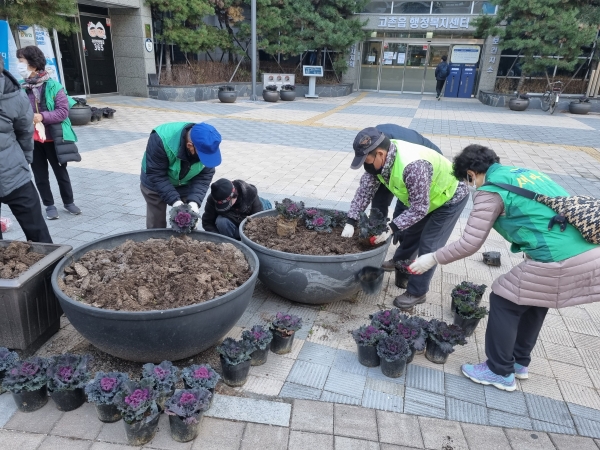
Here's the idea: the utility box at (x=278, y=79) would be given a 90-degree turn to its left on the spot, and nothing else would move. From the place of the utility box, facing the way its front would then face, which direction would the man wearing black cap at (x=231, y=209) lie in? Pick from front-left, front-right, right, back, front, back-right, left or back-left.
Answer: right

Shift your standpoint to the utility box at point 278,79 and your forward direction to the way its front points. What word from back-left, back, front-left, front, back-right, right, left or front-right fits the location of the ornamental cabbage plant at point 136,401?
front

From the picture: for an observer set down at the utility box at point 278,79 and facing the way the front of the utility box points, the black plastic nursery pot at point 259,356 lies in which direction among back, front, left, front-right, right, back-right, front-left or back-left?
front

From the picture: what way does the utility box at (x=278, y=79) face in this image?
toward the camera

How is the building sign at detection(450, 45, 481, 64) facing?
toward the camera

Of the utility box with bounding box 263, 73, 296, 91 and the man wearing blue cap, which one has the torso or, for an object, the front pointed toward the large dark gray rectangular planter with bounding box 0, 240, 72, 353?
the utility box

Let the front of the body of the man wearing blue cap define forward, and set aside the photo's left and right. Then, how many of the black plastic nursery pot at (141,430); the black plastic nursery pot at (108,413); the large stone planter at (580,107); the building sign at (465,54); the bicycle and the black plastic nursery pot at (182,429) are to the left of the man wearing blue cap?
3

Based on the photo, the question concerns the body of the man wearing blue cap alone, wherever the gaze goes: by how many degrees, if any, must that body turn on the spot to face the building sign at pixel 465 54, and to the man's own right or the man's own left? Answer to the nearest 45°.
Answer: approximately 90° to the man's own left

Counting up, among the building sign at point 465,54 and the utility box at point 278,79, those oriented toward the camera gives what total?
2

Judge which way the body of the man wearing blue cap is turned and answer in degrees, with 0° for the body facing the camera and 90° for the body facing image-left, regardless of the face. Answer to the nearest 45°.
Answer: approximately 315°

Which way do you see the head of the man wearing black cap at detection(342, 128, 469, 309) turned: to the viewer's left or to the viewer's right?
to the viewer's left

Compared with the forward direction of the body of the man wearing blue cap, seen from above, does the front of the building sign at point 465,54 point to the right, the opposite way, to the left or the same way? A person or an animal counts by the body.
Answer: to the right

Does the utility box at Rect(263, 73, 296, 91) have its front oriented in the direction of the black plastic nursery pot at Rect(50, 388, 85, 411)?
yes

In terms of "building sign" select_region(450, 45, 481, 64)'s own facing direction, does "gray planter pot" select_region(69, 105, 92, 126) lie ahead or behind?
ahead

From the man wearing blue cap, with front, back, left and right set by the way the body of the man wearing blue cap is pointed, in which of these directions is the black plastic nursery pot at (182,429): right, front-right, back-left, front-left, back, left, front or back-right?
front-right

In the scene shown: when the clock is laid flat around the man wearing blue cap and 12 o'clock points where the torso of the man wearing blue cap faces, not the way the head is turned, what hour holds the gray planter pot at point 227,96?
The gray planter pot is roughly at 8 o'clock from the man wearing blue cap.

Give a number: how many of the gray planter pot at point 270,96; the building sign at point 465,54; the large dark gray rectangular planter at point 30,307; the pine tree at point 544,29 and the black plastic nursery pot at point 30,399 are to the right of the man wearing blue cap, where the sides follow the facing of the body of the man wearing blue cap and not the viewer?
2

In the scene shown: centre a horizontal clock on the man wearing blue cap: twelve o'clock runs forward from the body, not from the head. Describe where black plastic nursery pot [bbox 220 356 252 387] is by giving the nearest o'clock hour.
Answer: The black plastic nursery pot is roughly at 1 o'clock from the man wearing blue cap.

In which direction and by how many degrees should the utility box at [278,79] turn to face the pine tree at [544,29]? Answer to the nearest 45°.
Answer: approximately 90° to its left

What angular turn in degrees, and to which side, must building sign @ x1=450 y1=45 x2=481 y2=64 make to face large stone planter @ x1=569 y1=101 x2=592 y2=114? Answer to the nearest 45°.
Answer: approximately 45° to its left

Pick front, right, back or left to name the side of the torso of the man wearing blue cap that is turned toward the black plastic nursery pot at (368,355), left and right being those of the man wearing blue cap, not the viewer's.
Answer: front
